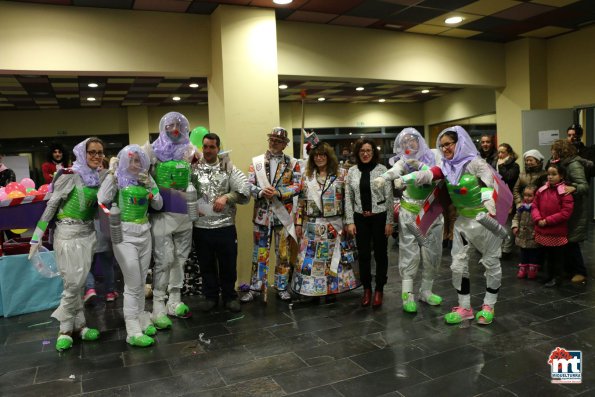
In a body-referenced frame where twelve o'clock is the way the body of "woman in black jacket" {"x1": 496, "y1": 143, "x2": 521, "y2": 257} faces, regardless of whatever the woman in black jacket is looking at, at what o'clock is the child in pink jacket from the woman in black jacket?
The child in pink jacket is roughly at 10 o'clock from the woman in black jacket.

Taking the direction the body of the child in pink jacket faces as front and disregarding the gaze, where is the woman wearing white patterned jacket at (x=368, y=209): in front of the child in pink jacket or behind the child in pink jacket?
in front

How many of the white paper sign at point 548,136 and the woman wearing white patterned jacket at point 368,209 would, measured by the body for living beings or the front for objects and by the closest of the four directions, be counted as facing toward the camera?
2

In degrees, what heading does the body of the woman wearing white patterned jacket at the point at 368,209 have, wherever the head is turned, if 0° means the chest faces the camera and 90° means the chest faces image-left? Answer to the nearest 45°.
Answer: approximately 0°

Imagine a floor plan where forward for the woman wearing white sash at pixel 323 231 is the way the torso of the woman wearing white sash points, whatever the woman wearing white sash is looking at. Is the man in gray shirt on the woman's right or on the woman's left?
on the woman's right

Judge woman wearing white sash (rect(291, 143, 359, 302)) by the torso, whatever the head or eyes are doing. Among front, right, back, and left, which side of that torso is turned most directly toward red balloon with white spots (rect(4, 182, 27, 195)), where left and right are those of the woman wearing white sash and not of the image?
right
